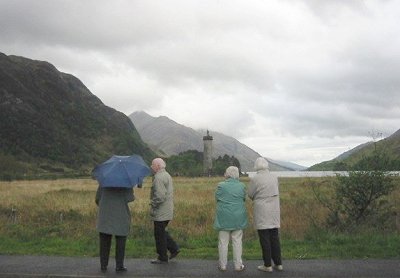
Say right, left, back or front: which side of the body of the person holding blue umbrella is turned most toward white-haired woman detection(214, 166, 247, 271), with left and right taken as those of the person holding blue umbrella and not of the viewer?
right

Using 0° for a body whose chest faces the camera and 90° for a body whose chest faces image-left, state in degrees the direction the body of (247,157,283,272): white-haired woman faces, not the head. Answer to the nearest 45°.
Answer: approximately 135°

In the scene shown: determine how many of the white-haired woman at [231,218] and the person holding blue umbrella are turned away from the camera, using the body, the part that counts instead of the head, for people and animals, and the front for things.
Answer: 2

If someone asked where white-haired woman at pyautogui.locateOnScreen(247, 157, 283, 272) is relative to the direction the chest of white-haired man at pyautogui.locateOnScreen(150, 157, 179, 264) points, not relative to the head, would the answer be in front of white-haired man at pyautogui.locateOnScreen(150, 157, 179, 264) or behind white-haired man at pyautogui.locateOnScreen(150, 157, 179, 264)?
behind

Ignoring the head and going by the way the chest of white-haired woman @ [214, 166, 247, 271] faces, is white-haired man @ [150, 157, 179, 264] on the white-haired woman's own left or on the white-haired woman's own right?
on the white-haired woman's own left

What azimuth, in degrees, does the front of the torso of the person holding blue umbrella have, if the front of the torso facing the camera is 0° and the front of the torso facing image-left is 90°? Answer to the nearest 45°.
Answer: approximately 180°

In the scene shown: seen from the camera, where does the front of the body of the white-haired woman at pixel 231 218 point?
away from the camera
